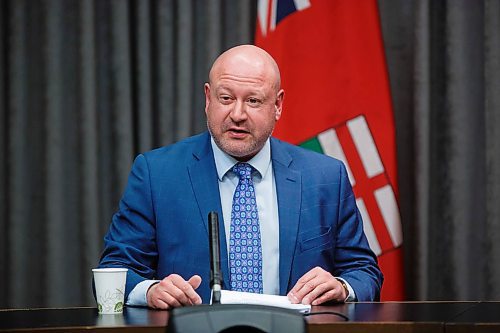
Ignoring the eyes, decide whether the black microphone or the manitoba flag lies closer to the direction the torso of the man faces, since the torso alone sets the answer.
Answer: the black microphone

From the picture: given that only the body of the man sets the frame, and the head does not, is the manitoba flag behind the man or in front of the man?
behind

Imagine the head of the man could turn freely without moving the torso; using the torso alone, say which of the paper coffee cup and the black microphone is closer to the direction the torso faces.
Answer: the black microphone

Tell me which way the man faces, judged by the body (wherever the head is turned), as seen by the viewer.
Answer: toward the camera

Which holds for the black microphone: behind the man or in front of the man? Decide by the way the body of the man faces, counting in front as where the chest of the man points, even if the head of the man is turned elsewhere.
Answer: in front

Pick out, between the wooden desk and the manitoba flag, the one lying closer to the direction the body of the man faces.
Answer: the wooden desk
